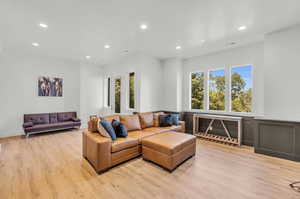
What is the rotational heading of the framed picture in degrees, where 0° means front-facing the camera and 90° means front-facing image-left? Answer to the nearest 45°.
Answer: approximately 0°

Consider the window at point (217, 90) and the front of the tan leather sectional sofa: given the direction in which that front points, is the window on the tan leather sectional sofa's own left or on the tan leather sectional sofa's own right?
on the tan leather sectional sofa's own left

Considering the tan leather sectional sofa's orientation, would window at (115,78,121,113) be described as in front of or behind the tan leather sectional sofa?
behind

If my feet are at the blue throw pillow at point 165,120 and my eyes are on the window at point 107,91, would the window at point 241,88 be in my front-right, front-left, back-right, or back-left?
back-right

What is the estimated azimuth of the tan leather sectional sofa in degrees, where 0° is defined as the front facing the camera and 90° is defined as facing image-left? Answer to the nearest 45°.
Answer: approximately 315°

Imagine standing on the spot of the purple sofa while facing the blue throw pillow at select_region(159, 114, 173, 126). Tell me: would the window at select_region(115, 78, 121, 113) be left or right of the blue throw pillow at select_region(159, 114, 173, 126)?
left

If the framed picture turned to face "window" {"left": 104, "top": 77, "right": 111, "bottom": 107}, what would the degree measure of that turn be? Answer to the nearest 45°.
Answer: approximately 90° to its left
